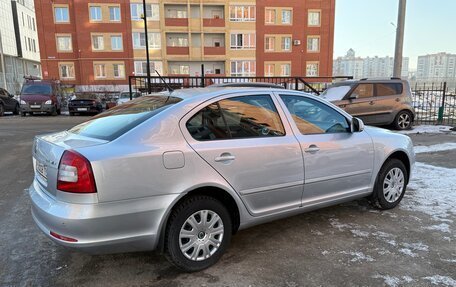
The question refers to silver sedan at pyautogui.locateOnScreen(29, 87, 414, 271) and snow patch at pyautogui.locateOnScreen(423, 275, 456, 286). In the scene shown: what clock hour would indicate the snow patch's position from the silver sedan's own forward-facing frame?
The snow patch is roughly at 2 o'clock from the silver sedan.

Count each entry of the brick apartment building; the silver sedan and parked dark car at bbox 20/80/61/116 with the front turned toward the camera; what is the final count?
2

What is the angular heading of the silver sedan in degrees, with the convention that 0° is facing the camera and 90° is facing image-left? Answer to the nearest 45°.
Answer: approximately 225°

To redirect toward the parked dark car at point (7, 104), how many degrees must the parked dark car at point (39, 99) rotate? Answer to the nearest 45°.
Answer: approximately 135° to its right

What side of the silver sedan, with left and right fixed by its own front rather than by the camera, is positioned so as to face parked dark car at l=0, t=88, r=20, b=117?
left

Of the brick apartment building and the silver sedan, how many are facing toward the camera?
1

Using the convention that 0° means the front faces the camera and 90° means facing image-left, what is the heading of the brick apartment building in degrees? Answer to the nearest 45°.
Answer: approximately 0°

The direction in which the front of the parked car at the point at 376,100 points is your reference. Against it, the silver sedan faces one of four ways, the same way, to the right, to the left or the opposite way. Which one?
the opposite way

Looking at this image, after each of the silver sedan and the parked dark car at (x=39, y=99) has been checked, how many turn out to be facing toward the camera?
1

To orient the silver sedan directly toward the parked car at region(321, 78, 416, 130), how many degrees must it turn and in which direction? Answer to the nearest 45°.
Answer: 0° — it already faces it

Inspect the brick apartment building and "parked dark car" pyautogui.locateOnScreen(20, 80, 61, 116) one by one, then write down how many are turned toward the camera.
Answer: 2
